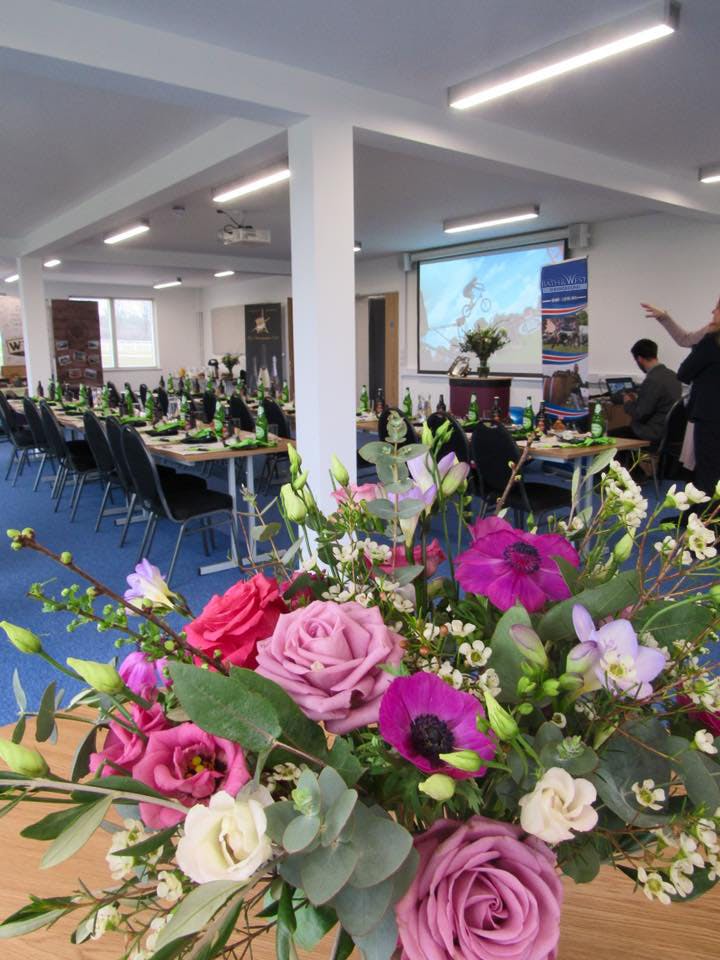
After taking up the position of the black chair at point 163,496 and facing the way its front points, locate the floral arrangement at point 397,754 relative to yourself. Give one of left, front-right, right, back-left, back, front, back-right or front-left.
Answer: back-right

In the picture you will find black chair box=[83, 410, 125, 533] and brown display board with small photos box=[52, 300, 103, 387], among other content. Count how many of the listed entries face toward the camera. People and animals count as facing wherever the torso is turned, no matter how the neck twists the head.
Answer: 1

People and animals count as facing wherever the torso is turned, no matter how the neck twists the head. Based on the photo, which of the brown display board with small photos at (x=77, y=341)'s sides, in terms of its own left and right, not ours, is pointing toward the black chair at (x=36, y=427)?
front

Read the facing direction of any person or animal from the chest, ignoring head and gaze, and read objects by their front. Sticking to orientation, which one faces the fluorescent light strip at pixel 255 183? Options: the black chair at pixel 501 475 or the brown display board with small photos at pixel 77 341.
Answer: the brown display board with small photos

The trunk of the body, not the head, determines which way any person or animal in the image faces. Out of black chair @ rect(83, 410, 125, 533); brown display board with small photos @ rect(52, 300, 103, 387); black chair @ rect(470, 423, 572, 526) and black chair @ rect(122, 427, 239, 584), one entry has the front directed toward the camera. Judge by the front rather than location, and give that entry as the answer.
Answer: the brown display board with small photos

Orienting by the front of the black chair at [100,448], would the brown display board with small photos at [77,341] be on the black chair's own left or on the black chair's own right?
on the black chair's own left

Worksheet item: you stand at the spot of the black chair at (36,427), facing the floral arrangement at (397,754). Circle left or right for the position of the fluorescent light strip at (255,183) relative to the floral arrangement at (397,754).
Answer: left

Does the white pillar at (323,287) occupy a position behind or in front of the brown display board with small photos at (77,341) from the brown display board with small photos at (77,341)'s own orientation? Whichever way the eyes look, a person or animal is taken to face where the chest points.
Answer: in front

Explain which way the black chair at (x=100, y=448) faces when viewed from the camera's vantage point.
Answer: facing away from the viewer and to the right of the viewer

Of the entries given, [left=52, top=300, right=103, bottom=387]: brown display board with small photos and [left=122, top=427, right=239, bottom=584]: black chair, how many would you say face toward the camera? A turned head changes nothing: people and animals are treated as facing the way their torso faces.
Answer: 1

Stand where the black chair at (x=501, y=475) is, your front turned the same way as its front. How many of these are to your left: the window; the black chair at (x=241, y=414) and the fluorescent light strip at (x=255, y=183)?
3

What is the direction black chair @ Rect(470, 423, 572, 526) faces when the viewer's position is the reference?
facing away from the viewer and to the right of the viewer

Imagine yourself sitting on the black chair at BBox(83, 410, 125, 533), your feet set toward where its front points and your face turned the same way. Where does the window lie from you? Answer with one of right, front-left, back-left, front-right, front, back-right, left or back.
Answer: front-left
